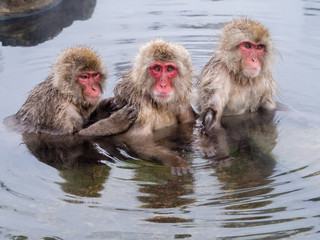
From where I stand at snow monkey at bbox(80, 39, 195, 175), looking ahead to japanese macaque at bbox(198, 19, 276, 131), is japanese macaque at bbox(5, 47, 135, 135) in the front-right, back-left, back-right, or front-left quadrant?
back-left

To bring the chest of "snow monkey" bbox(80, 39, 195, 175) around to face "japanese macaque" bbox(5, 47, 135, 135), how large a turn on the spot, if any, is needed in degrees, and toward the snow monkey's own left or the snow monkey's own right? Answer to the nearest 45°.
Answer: approximately 90° to the snow monkey's own right

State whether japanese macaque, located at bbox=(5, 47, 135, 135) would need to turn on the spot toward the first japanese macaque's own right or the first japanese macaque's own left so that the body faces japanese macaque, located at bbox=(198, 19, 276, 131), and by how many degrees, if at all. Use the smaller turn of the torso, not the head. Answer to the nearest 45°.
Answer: approximately 45° to the first japanese macaque's own left

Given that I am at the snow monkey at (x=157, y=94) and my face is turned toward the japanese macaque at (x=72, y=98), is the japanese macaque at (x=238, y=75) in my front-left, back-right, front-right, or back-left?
back-right

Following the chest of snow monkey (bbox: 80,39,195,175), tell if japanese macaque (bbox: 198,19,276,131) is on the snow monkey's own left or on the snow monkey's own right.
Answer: on the snow monkey's own left

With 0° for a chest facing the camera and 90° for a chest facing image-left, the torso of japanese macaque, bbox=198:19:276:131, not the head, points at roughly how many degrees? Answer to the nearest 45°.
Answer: approximately 315°

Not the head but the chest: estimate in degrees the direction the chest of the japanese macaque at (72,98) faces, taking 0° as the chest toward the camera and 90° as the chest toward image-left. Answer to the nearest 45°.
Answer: approximately 315°

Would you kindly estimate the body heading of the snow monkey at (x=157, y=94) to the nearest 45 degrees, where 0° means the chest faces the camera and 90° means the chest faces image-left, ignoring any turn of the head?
approximately 0°
